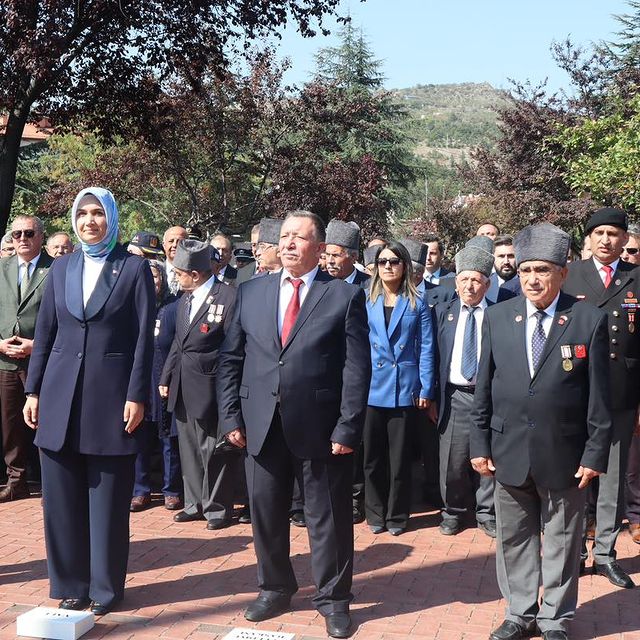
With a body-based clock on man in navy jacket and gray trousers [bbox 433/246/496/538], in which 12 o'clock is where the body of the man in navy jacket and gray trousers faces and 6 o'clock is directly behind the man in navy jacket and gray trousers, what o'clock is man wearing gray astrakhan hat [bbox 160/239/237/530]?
The man wearing gray astrakhan hat is roughly at 3 o'clock from the man in navy jacket and gray trousers.

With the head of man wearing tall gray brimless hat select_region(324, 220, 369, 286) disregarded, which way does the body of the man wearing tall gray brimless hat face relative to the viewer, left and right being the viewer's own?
facing the viewer and to the left of the viewer

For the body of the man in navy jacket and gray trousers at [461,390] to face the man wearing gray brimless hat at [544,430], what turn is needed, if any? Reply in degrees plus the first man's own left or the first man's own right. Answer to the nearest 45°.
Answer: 0° — they already face them

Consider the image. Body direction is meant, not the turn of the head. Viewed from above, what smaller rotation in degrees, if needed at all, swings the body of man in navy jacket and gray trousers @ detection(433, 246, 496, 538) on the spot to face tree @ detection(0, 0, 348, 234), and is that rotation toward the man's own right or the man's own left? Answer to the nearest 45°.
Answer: approximately 135° to the man's own right

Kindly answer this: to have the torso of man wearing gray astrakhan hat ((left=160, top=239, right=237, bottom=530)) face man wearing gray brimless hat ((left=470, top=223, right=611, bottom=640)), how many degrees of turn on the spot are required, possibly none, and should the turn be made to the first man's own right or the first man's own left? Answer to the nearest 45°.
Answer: approximately 90° to the first man's own left

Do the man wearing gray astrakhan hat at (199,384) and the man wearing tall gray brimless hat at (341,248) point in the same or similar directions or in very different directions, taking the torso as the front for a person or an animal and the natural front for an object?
same or similar directions

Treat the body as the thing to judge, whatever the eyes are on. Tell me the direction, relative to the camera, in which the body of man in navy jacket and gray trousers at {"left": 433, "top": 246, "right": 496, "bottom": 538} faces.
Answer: toward the camera

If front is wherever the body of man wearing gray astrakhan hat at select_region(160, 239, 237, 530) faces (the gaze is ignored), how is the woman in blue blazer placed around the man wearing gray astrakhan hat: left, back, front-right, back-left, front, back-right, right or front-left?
back-left

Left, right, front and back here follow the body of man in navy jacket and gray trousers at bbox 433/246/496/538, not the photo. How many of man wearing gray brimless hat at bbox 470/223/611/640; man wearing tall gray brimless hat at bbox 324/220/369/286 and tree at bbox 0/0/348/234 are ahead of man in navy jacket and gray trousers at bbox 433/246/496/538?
1

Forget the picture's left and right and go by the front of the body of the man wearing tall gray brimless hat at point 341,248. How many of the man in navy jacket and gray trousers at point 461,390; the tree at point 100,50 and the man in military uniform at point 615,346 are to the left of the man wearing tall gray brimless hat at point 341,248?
2

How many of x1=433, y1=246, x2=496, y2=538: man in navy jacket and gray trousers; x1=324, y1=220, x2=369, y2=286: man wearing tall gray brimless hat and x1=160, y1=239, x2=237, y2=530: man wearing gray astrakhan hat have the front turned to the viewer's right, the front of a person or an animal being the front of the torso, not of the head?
0

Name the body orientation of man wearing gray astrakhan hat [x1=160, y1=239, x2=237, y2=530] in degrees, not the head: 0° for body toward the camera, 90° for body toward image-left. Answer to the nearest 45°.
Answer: approximately 45°
